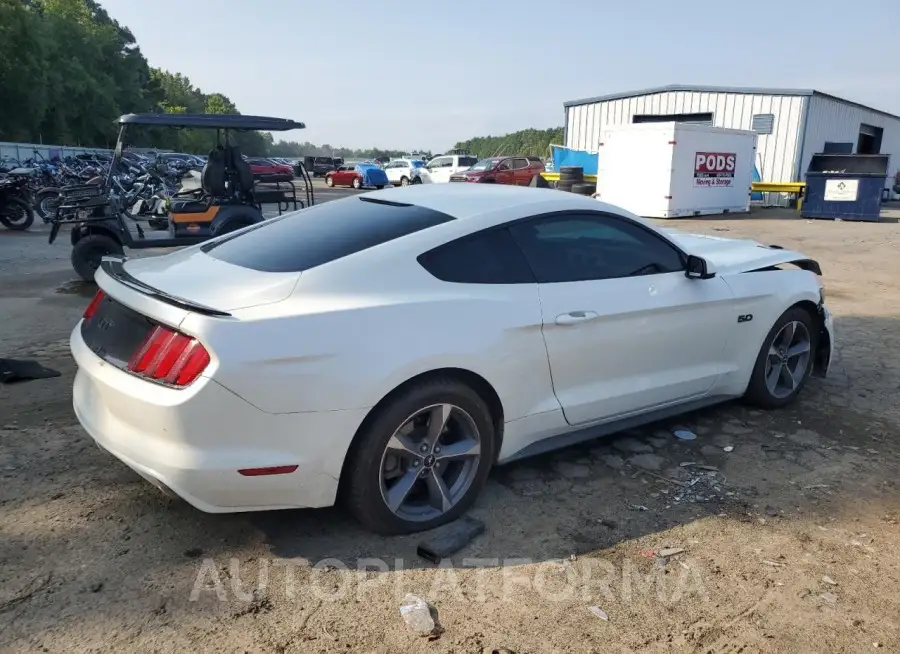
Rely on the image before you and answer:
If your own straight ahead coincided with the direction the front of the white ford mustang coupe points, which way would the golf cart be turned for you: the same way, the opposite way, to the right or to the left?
the opposite way

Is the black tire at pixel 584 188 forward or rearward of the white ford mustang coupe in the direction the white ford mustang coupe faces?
forward

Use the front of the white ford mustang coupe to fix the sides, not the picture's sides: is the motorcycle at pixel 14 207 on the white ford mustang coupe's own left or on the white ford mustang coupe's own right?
on the white ford mustang coupe's own left

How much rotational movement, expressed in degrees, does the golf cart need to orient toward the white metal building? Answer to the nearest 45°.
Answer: approximately 180°

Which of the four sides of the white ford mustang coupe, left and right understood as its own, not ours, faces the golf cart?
left

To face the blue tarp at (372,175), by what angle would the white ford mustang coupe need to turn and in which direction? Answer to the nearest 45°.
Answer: approximately 45° to its left

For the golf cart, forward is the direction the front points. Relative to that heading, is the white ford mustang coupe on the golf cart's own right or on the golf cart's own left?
on the golf cart's own left

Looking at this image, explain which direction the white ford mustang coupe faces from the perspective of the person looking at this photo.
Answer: facing away from the viewer and to the right of the viewer

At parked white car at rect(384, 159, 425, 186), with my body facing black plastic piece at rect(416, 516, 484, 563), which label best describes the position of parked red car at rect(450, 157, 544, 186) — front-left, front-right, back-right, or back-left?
front-left
